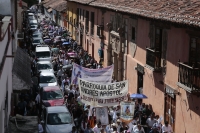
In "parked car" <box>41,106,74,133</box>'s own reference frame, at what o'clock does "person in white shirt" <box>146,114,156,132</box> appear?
The person in white shirt is roughly at 10 o'clock from the parked car.

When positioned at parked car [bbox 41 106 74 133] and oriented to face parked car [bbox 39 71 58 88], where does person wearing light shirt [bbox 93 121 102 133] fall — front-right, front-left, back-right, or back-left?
back-right

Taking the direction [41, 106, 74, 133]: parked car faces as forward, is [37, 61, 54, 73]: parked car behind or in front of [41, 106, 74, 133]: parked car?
behind

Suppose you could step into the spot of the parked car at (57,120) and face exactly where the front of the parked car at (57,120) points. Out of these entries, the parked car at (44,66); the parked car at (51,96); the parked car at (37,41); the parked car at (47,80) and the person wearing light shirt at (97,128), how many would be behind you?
4

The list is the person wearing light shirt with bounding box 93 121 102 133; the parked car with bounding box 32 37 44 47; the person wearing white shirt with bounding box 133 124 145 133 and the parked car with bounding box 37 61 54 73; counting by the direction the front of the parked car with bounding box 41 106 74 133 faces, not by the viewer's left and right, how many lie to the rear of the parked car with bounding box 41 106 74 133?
2

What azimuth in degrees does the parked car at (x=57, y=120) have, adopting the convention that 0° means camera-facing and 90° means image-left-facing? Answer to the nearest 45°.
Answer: approximately 0°

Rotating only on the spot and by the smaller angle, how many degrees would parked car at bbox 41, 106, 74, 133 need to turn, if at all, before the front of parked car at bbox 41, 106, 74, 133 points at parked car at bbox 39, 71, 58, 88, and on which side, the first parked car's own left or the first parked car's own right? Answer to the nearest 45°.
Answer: approximately 180°

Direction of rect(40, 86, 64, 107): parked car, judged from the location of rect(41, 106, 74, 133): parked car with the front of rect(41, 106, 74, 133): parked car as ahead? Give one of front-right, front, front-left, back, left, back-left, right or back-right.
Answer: back

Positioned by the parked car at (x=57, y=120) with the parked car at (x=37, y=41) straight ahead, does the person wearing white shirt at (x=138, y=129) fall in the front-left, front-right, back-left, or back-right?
back-right
